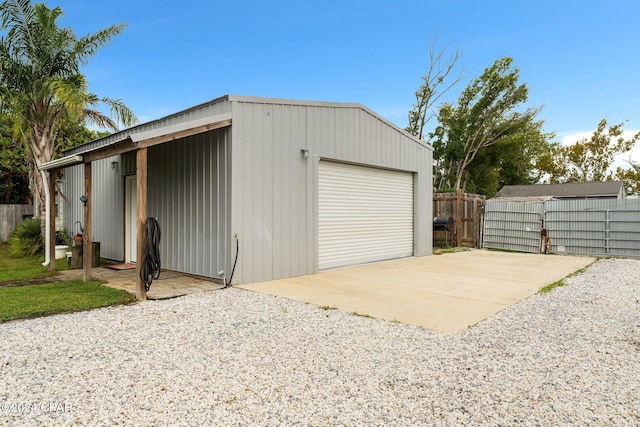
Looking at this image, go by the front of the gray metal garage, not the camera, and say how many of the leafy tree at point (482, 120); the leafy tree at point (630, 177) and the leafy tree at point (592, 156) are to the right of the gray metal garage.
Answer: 0

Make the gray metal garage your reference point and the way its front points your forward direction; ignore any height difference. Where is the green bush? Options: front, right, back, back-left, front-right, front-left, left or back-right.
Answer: back

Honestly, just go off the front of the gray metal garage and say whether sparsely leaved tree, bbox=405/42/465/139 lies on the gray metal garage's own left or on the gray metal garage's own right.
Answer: on the gray metal garage's own left

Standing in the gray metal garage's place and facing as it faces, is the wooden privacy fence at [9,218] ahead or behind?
behind

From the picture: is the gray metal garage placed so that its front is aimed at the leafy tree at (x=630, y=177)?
no

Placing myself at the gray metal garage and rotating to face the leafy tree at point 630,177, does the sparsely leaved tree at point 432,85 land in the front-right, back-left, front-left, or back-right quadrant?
front-left

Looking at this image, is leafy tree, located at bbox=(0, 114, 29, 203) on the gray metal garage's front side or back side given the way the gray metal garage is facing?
on the back side

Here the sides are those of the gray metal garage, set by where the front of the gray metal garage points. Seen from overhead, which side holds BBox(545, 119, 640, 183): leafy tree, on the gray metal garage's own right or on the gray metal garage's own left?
on the gray metal garage's own left

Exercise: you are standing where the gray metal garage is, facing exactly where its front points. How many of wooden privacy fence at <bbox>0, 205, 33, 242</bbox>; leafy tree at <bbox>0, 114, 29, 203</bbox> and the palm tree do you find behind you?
3

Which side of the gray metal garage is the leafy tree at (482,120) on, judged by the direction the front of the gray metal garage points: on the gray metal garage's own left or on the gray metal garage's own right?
on the gray metal garage's own left

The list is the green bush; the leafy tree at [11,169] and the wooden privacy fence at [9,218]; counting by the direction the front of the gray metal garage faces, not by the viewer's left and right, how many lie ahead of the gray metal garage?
0

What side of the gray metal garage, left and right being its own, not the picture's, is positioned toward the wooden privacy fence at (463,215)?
left

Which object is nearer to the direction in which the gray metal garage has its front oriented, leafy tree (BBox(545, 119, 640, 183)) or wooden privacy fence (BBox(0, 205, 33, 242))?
the leafy tree
